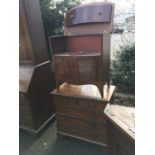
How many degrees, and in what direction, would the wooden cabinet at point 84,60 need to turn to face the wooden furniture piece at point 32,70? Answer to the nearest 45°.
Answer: approximately 135° to its right

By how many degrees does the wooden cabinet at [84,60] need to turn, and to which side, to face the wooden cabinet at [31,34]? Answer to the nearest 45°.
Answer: approximately 135° to its right

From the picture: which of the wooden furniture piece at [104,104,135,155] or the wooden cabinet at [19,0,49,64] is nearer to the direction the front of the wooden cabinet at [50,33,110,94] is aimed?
the wooden furniture piece

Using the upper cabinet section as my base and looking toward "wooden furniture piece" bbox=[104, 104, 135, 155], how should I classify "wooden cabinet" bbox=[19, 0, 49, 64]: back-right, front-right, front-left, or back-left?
back-right

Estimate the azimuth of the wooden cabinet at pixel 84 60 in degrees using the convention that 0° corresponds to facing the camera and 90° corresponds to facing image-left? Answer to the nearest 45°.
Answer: approximately 0°
